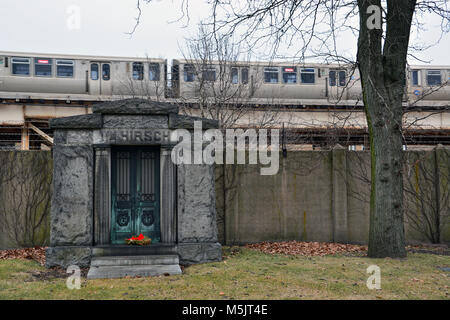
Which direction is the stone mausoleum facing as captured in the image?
toward the camera

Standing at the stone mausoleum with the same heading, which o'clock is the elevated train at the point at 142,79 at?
The elevated train is roughly at 6 o'clock from the stone mausoleum.

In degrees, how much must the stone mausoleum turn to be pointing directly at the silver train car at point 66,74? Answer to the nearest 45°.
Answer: approximately 180°
